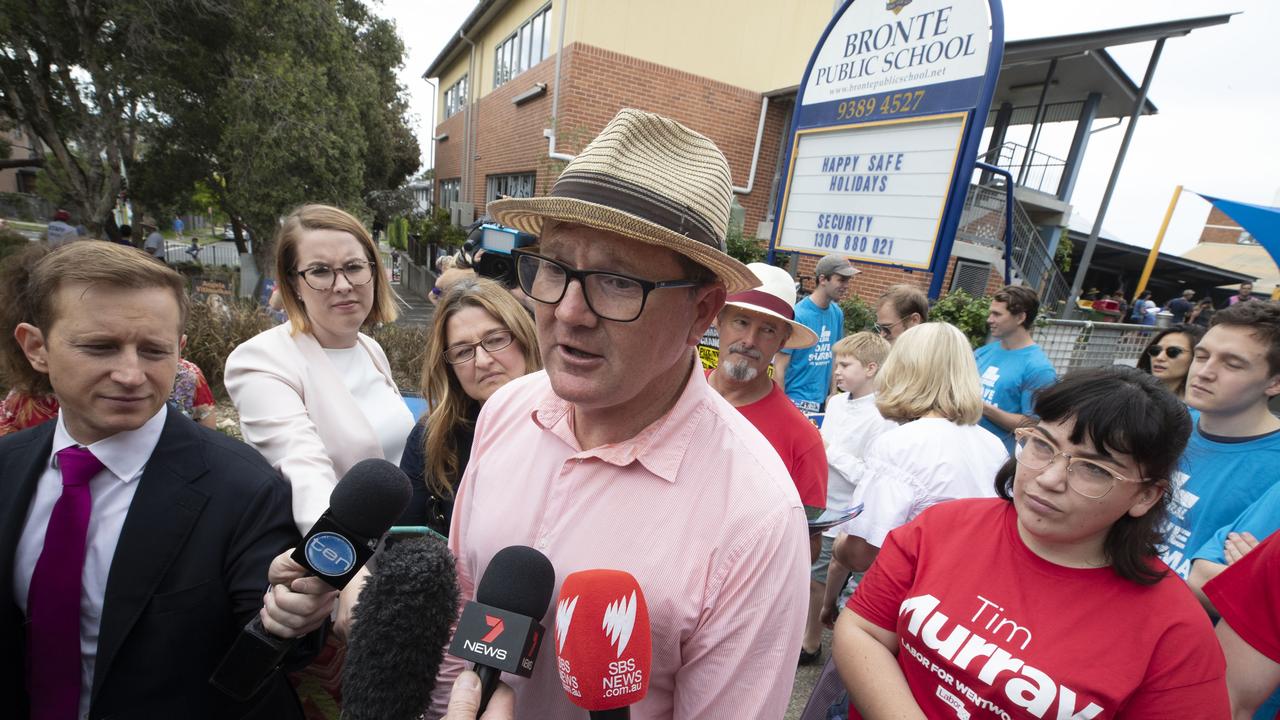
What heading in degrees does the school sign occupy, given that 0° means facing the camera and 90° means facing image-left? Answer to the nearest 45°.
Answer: approximately 45°

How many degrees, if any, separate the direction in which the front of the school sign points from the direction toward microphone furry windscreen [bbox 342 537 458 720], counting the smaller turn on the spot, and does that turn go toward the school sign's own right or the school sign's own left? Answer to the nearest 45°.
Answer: approximately 45° to the school sign's own left

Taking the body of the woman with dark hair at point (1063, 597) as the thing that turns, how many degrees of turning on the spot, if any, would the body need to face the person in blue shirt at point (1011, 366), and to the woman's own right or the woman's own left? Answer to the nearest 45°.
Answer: approximately 135° to the woman's own right

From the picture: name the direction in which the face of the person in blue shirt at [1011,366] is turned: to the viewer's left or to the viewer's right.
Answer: to the viewer's left

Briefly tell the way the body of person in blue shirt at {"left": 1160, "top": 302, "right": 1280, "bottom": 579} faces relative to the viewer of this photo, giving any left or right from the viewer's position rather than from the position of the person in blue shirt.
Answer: facing the viewer and to the left of the viewer

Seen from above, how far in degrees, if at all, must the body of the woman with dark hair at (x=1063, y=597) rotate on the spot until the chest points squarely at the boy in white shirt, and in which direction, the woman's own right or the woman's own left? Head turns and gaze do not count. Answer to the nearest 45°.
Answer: approximately 90° to the woman's own right

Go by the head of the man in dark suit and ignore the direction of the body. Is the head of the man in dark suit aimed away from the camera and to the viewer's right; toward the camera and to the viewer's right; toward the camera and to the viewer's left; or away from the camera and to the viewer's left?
toward the camera and to the viewer's right

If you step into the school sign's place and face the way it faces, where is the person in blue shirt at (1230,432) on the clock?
The person in blue shirt is roughly at 10 o'clock from the school sign.

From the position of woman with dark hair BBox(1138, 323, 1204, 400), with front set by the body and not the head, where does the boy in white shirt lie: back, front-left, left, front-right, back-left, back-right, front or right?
front
